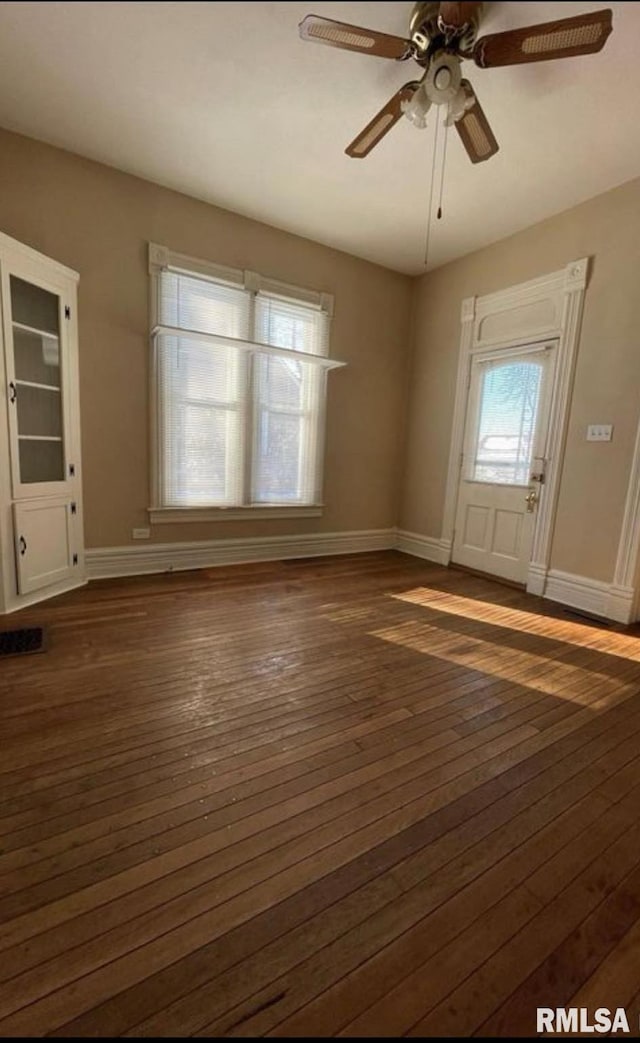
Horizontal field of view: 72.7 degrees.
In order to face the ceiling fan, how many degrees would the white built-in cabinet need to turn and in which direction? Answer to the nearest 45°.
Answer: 0° — it already faces it

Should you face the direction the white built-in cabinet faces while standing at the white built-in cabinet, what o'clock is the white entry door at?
The white entry door is roughly at 11 o'clock from the white built-in cabinet.

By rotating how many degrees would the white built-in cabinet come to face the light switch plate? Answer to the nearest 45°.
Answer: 0° — it already faces it

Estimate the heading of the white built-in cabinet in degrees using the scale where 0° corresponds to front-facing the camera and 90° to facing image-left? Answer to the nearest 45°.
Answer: approximately 315°
